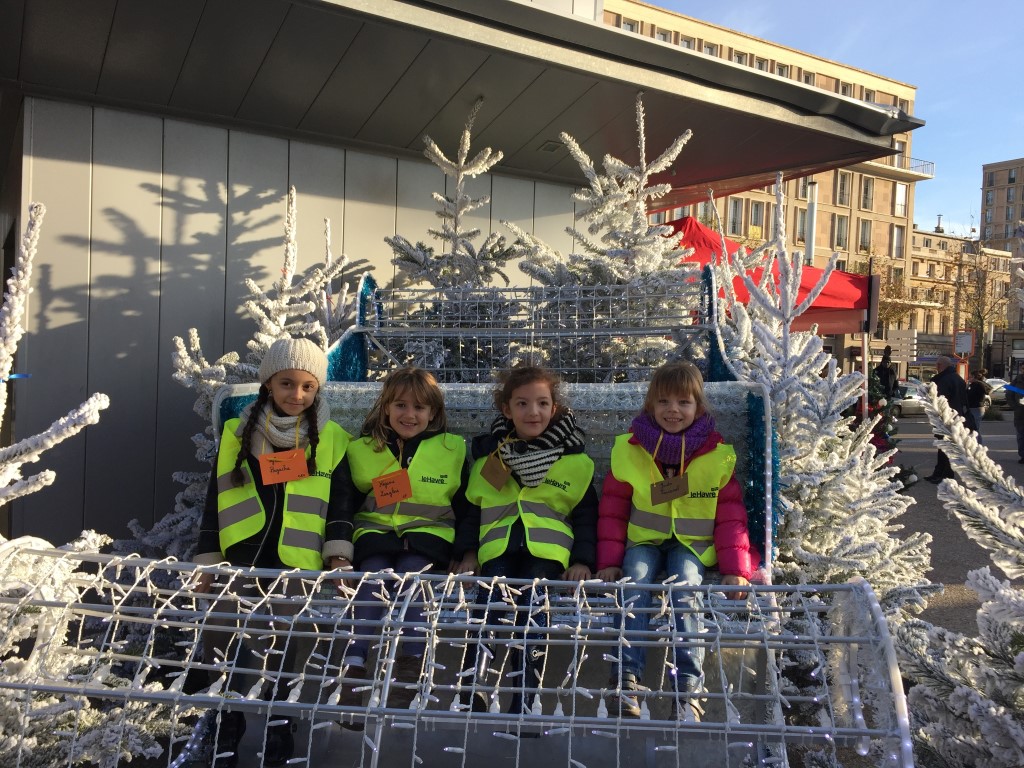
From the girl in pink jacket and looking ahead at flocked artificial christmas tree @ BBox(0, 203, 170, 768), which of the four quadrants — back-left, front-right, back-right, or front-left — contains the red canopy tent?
back-right

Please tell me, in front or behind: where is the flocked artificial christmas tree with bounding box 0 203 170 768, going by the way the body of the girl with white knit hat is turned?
in front

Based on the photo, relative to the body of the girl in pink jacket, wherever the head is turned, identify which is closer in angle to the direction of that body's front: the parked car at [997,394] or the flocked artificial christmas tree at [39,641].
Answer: the flocked artificial christmas tree

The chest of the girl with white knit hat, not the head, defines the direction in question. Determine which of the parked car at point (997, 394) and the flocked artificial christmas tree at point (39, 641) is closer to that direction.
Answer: the flocked artificial christmas tree

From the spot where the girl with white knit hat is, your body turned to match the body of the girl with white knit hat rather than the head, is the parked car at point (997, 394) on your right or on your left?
on your left

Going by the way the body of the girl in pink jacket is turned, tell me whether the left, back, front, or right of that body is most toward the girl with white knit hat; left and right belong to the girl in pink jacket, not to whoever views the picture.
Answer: right

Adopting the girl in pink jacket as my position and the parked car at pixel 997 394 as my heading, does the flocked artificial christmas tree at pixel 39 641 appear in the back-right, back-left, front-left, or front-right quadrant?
back-left

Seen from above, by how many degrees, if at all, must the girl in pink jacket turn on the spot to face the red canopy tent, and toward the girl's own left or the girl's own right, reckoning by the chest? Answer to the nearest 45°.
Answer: approximately 180°

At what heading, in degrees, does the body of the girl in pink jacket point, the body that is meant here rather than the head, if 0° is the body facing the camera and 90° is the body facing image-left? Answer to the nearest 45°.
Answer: approximately 0°

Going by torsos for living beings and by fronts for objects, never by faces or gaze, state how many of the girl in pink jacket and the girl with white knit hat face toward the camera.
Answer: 2

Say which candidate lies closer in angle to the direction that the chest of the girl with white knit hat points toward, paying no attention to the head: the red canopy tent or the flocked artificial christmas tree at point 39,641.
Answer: the flocked artificial christmas tree
